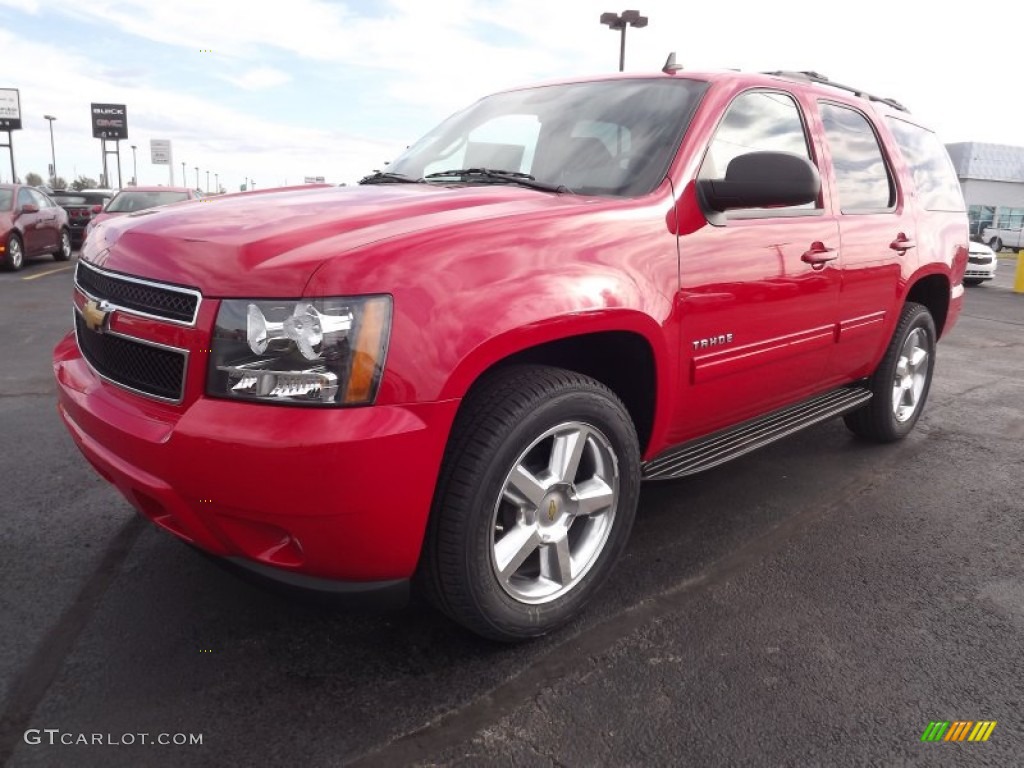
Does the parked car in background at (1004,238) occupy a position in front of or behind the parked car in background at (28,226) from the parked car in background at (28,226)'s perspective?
behind

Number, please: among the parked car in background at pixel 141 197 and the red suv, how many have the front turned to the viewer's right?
0

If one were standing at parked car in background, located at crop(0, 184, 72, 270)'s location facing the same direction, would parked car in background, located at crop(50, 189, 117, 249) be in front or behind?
behind

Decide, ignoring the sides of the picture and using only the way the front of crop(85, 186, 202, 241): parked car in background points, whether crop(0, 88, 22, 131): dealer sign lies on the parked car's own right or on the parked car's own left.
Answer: on the parked car's own right

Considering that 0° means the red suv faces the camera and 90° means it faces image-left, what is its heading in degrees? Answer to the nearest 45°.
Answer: approximately 45°

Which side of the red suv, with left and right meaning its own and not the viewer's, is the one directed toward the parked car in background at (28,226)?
right

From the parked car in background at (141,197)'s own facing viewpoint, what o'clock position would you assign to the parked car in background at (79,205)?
the parked car in background at (79,205) is roughly at 4 o'clock from the parked car in background at (141,197).

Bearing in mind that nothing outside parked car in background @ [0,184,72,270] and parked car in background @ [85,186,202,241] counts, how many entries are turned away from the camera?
0

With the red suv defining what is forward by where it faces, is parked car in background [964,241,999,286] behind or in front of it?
behind
